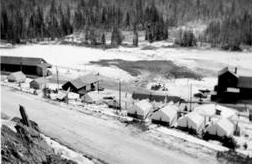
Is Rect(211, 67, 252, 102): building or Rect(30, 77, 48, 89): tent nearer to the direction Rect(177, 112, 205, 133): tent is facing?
the tent

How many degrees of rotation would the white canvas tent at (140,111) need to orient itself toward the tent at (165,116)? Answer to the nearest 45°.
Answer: approximately 90° to its left

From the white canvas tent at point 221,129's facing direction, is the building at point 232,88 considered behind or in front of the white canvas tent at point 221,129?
behind

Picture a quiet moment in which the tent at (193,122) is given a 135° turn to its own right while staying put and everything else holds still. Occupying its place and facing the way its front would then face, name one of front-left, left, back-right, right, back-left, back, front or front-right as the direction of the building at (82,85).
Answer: front-left

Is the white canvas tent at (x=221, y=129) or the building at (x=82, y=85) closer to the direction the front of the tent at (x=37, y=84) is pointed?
the white canvas tent

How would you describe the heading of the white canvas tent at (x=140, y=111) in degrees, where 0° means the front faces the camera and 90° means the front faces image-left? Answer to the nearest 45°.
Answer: approximately 45°

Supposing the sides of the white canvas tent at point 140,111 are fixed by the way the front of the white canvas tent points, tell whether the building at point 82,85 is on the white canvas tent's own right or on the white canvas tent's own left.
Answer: on the white canvas tent's own right

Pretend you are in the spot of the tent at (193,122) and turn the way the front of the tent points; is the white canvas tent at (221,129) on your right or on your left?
on your left

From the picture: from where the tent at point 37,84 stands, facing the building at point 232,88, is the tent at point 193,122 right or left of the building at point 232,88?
right

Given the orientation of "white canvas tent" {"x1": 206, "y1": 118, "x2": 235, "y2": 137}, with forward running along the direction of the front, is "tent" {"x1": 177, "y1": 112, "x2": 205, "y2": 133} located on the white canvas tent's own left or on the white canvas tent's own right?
on the white canvas tent's own right

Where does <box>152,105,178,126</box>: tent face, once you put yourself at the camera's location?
facing the viewer and to the left of the viewer

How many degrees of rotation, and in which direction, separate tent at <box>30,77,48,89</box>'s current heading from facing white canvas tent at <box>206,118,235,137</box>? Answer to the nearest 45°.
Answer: approximately 90° to its left
